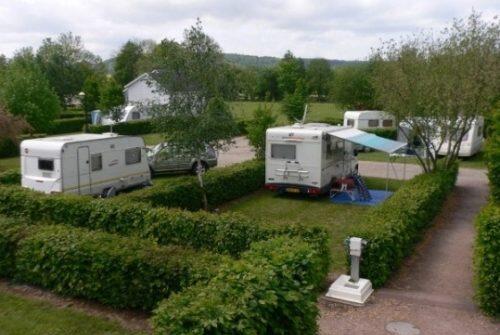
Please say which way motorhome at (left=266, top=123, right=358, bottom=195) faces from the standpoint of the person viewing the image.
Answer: facing away from the viewer and to the right of the viewer

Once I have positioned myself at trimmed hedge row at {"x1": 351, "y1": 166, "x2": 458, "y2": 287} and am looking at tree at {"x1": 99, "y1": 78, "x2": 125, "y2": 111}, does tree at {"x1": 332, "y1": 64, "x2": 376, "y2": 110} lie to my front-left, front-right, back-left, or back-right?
front-right

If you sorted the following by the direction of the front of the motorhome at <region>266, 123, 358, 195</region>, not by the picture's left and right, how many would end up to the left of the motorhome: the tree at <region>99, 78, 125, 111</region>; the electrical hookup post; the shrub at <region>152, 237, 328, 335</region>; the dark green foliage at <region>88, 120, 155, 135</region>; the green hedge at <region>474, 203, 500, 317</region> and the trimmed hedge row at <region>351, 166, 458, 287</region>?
2

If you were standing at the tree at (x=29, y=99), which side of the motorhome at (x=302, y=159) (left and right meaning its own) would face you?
left

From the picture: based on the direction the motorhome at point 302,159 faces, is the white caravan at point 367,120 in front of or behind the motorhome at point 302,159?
in front

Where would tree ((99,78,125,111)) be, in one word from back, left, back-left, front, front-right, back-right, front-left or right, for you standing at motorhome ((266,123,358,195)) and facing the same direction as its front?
left

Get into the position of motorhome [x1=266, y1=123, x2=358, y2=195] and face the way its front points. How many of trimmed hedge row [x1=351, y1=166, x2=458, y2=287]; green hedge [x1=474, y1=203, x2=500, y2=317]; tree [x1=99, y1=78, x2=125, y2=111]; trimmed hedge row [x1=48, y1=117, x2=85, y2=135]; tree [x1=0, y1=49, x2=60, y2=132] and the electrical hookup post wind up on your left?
3

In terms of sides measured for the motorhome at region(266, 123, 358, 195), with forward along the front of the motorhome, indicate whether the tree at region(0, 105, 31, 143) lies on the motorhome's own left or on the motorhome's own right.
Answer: on the motorhome's own left

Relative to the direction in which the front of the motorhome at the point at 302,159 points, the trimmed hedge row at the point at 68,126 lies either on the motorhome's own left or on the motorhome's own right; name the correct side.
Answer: on the motorhome's own left

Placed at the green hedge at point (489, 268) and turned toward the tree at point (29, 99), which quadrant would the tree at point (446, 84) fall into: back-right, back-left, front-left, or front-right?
front-right

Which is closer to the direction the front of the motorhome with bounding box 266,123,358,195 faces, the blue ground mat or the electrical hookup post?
the blue ground mat

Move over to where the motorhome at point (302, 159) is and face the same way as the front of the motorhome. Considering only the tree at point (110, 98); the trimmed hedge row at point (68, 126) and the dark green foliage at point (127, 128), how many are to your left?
3

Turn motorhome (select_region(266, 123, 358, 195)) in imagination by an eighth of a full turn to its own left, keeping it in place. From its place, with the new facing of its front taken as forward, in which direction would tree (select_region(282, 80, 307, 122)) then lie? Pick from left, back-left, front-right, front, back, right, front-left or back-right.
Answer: front

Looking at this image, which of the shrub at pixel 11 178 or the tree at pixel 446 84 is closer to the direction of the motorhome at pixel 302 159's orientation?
the tree

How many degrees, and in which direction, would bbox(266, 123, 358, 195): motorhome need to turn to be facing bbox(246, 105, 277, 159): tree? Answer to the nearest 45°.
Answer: approximately 45° to its left
